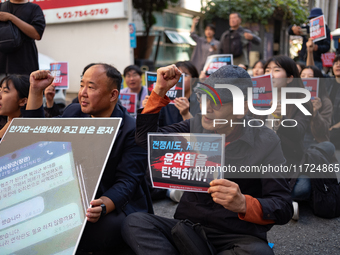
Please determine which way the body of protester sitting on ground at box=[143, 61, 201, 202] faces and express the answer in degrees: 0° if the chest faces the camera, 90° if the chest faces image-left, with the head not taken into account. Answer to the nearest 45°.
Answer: approximately 45°

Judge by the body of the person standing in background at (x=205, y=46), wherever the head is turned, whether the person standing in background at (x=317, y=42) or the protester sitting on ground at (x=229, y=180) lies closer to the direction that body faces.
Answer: the protester sitting on ground

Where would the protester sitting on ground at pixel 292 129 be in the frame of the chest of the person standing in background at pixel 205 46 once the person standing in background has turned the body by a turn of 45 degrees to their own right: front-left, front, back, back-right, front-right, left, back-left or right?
front-left

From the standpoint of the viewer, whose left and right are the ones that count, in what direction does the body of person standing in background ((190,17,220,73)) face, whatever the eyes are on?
facing the viewer

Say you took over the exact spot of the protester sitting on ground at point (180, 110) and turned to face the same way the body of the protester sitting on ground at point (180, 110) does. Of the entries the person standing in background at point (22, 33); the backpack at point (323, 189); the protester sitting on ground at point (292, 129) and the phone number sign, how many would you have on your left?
2

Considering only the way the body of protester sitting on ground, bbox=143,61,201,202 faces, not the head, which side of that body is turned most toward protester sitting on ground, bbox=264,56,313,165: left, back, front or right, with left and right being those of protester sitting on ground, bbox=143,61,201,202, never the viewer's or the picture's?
left

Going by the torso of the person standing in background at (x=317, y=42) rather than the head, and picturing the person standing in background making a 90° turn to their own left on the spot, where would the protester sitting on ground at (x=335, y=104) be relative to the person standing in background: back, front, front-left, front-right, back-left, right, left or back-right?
front-right

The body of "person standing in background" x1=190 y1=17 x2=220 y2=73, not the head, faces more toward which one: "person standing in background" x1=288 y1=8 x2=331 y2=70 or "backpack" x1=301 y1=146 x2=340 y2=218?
the backpack

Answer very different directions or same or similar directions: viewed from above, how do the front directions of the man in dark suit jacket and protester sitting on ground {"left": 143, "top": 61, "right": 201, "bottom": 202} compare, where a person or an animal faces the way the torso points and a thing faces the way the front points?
same or similar directions

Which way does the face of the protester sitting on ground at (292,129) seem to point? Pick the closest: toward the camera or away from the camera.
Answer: toward the camera

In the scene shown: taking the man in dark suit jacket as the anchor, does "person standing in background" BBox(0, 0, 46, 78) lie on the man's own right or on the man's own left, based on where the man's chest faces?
on the man's own right

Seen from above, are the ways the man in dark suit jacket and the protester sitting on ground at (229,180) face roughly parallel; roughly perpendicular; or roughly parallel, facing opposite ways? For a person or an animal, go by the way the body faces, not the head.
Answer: roughly parallel

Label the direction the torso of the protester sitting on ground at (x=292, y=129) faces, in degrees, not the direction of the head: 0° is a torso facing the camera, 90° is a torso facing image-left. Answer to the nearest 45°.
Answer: approximately 45°

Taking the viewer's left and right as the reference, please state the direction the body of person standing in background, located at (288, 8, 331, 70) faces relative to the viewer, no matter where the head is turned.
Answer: facing the viewer and to the left of the viewer
